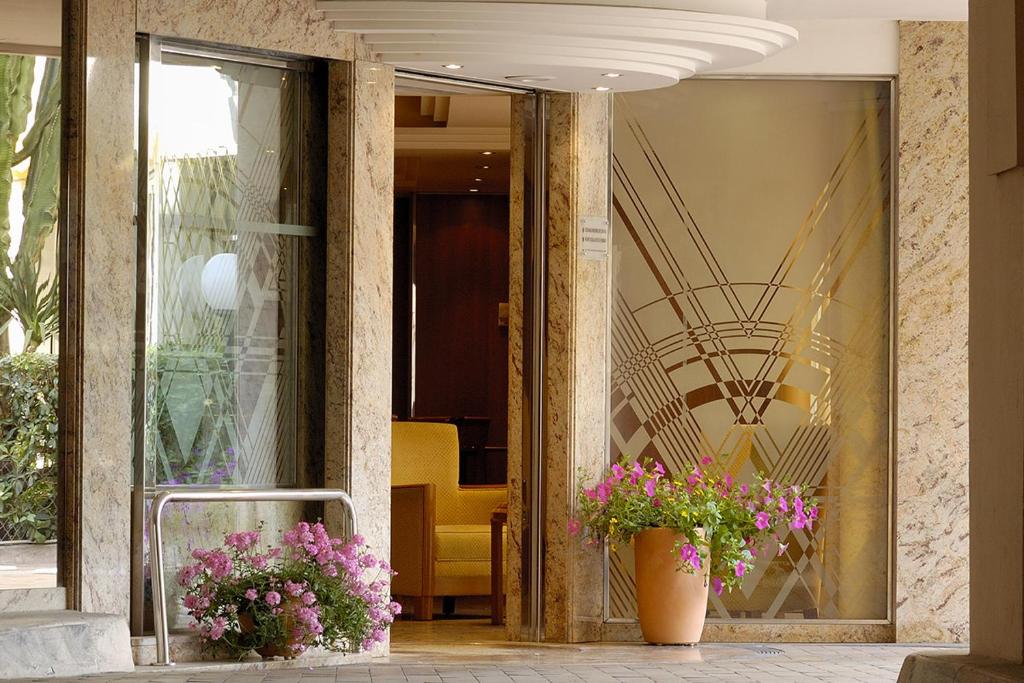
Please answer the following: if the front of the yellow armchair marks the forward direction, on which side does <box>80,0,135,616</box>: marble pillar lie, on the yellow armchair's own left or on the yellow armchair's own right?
on the yellow armchair's own right

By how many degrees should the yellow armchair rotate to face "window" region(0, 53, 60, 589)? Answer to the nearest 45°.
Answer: approximately 90° to its right

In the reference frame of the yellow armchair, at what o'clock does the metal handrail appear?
The metal handrail is roughly at 2 o'clock from the yellow armchair.

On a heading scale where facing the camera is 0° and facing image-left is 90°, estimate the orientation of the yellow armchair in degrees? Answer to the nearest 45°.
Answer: approximately 315°

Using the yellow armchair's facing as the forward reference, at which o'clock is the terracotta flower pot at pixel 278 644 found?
The terracotta flower pot is roughly at 2 o'clock from the yellow armchair.

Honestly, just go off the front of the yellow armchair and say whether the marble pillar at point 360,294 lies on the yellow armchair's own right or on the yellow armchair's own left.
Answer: on the yellow armchair's own right

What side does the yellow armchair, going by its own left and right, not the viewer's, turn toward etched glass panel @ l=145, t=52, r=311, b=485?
right
